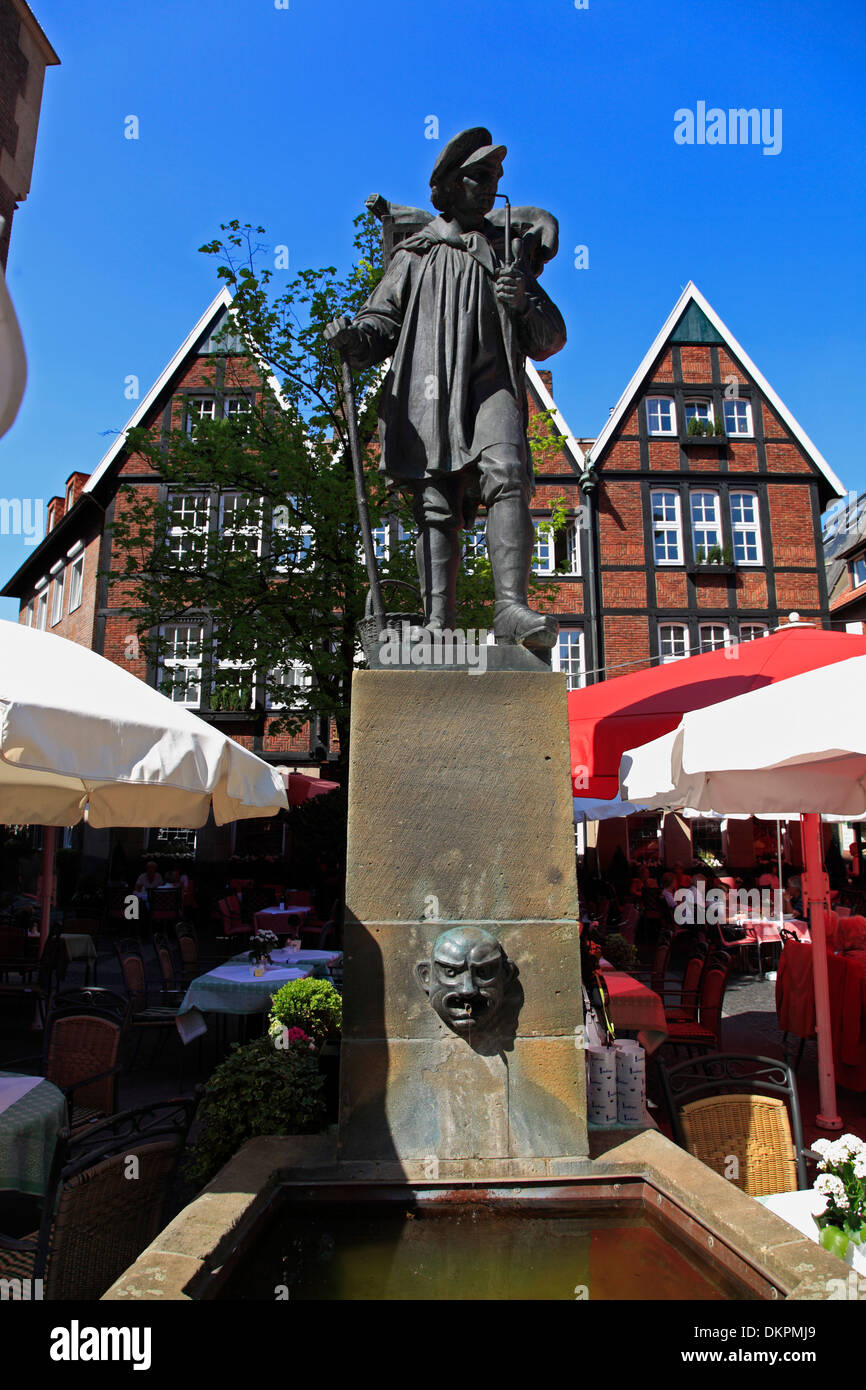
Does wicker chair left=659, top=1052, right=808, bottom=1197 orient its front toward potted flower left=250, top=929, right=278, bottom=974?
no

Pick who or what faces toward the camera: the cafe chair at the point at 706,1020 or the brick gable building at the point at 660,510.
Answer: the brick gable building

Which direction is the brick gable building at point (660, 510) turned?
toward the camera

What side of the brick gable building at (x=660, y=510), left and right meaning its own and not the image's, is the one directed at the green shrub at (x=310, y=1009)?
front

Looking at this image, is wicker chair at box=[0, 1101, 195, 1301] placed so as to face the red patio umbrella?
no

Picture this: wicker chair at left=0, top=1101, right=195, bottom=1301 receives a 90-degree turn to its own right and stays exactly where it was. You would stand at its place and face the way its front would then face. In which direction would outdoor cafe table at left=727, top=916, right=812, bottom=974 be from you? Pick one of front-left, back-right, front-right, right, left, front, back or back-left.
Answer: front

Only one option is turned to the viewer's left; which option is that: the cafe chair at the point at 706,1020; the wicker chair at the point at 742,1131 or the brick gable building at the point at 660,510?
the cafe chair

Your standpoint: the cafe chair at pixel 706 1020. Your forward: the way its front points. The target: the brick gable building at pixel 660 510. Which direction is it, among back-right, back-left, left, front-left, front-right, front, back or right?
right

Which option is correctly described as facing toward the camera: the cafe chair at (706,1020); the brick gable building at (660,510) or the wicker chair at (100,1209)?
the brick gable building

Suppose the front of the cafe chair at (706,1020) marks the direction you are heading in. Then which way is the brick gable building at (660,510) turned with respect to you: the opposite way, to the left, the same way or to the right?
to the left

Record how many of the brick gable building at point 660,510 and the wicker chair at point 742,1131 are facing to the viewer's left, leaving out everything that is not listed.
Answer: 0

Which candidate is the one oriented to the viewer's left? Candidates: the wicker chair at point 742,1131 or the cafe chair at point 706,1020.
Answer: the cafe chair

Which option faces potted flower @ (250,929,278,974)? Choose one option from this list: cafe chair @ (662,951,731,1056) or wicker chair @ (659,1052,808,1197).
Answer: the cafe chair

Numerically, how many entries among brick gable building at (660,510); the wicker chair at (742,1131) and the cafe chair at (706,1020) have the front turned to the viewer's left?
1

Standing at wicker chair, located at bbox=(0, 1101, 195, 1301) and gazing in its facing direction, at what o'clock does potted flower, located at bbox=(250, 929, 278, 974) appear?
The potted flower is roughly at 2 o'clock from the wicker chair.
